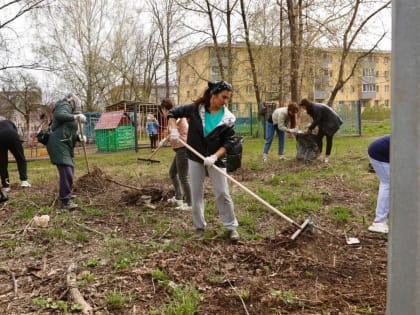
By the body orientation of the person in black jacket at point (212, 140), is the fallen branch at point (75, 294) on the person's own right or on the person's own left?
on the person's own right

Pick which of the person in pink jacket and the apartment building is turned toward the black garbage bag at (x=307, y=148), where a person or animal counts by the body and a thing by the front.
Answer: the apartment building

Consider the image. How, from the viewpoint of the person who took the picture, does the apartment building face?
facing the viewer

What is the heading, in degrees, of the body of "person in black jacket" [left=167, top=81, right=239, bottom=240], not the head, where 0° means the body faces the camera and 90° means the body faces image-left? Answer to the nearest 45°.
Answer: approximately 315°

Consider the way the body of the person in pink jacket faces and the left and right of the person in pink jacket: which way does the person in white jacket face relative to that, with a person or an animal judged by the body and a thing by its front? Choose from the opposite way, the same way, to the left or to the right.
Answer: the opposite way

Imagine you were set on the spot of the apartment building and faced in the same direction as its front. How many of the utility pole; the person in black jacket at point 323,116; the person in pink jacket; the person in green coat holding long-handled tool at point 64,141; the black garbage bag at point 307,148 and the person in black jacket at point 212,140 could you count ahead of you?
6

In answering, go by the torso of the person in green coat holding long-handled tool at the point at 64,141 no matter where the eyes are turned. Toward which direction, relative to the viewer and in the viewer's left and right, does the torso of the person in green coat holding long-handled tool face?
facing to the right of the viewer

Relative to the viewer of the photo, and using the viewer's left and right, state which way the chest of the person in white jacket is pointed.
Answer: facing to the right of the viewer

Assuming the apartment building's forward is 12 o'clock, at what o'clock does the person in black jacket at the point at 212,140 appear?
The person in black jacket is roughly at 12 o'clock from the apartment building.

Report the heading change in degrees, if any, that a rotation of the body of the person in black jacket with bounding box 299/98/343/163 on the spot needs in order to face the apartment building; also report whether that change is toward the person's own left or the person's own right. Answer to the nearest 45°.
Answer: approximately 90° to the person's own right

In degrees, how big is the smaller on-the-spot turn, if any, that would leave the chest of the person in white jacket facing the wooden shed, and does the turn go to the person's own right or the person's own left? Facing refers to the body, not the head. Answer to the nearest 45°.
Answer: approximately 135° to the person's own left

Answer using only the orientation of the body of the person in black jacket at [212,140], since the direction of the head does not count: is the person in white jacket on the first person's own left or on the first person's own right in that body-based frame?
on the first person's own left
